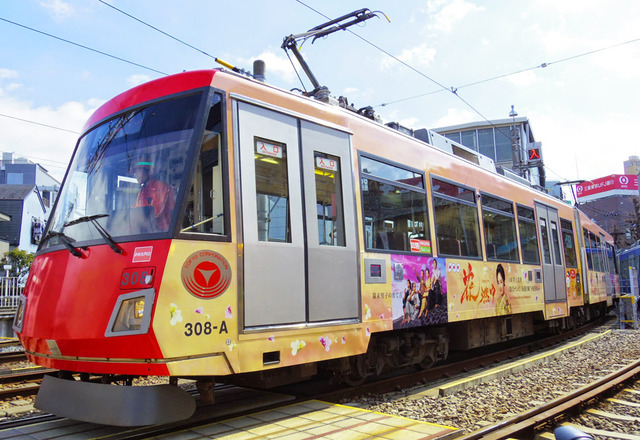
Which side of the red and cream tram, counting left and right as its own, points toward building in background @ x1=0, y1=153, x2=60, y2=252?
right

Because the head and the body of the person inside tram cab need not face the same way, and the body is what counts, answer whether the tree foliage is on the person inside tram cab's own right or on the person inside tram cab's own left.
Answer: on the person inside tram cab's own right

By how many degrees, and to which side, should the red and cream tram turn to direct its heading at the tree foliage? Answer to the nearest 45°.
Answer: approximately 90° to its right

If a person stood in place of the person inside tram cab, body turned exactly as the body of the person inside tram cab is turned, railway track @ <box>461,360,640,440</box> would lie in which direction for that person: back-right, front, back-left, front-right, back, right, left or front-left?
back-left

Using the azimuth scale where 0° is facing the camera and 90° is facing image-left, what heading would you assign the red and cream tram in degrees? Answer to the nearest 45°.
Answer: approximately 45°

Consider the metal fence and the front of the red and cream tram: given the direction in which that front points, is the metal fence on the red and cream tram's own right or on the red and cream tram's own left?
on the red and cream tram's own right

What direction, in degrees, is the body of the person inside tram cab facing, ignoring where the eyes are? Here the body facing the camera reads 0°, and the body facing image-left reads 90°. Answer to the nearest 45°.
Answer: approximately 45°

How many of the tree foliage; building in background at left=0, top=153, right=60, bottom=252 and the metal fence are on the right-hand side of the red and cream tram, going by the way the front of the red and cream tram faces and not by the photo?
3
